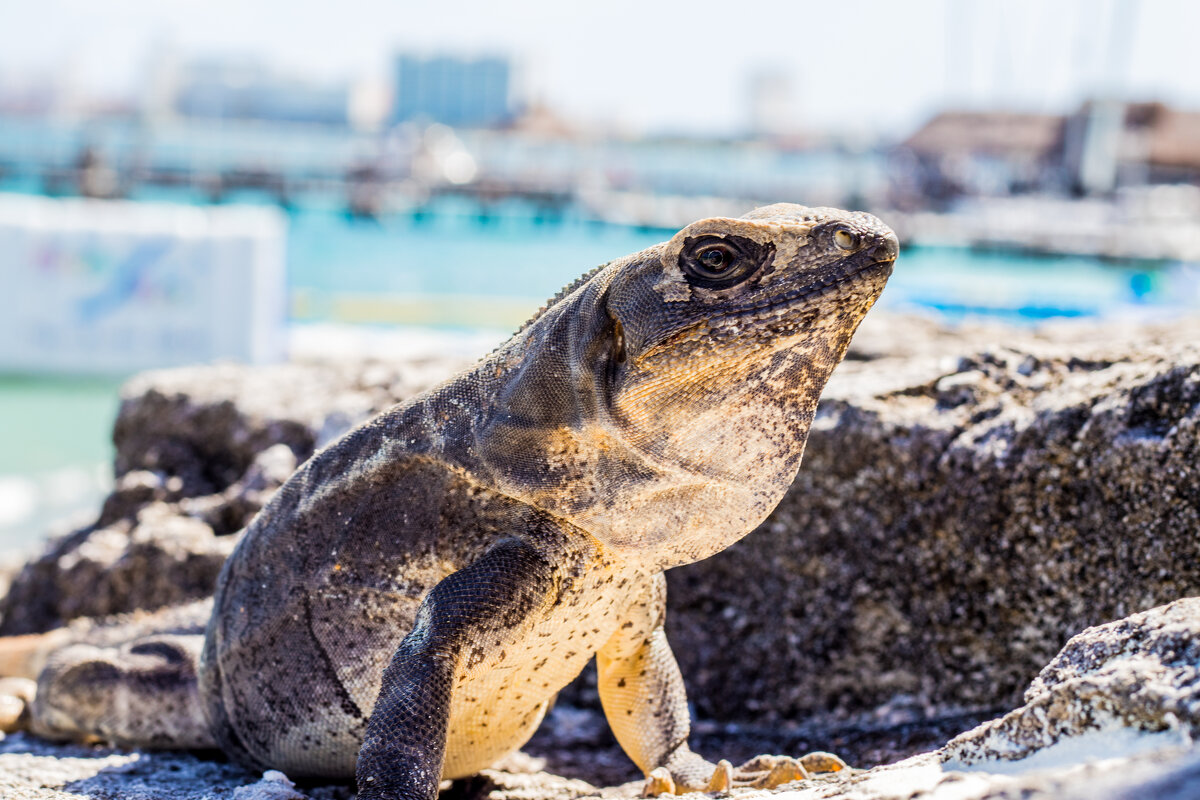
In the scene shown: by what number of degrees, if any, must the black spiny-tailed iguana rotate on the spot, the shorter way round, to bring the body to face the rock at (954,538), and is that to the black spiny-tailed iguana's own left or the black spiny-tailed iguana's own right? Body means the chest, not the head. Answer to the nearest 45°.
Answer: approximately 90° to the black spiny-tailed iguana's own left

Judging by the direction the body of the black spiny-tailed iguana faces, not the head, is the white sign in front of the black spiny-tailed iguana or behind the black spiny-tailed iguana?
behind

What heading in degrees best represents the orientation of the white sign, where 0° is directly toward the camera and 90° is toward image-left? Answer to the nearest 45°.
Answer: approximately 0°

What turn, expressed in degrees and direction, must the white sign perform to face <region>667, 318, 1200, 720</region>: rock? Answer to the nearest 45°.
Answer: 0° — it already faces it

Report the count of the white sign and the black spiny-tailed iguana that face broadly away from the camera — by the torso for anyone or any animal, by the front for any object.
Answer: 0

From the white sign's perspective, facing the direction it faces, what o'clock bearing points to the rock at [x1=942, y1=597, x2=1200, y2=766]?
The rock is roughly at 12 o'clock from the white sign.

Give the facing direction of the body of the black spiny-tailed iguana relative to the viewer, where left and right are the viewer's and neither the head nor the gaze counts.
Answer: facing the viewer and to the right of the viewer

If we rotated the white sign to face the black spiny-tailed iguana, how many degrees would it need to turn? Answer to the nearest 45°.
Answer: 0° — it already faces it

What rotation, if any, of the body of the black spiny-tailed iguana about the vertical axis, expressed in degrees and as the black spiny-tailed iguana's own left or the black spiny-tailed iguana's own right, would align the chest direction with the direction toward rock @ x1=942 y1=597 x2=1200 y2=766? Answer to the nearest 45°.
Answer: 0° — it already faces it

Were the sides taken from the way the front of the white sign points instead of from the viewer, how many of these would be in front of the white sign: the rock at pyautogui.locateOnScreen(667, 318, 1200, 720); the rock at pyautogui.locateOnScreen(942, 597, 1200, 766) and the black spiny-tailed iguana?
3
